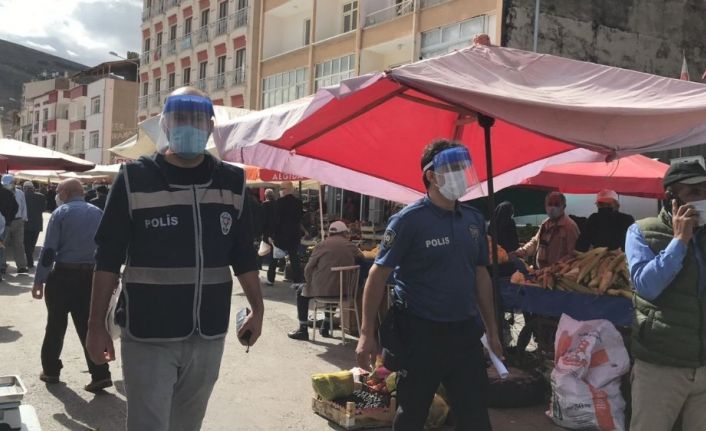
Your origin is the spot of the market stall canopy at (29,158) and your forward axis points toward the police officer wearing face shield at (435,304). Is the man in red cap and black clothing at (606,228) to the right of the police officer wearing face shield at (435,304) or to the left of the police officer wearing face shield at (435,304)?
left

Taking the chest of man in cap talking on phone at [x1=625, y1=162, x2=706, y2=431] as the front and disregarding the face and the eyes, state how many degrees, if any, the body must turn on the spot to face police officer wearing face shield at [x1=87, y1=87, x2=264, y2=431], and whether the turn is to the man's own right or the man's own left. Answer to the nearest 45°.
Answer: approximately 90° to the man's own right

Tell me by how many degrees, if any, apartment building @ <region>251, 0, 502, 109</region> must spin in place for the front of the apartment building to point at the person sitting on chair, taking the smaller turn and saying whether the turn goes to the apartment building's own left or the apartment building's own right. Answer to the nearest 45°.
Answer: approximately 45° to the apartment building's own left

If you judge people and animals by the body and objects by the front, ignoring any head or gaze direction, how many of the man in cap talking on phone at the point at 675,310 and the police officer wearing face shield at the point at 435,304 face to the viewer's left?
0

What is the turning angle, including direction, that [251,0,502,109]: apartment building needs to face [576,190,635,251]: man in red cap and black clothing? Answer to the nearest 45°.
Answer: approximately 45° to its left

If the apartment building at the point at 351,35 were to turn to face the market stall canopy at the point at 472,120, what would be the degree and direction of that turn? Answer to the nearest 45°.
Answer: approximately 45° to its left

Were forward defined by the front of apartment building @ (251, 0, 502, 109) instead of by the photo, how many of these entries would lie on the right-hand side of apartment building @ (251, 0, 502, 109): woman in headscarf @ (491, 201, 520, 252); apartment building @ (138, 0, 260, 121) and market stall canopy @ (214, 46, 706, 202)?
1

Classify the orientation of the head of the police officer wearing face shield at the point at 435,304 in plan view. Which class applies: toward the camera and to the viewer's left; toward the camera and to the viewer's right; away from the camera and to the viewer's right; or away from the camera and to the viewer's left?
toward the camera and to the viewer's right

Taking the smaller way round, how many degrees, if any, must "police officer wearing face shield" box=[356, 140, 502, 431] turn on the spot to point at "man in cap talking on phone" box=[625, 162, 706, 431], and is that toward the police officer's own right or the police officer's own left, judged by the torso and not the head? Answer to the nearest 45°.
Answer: approximately 45° to the police officer's own left

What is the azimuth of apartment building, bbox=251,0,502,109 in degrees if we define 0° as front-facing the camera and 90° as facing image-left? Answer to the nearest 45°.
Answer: approximately 45°
